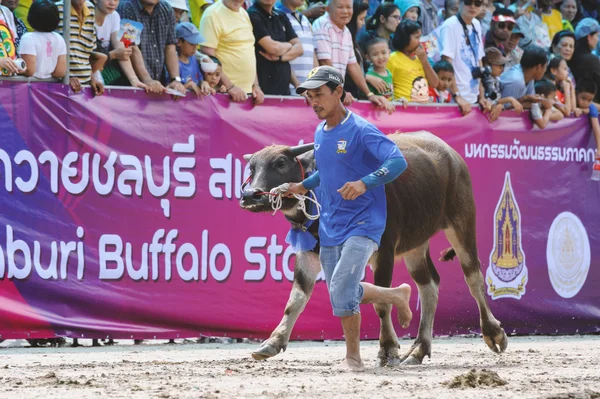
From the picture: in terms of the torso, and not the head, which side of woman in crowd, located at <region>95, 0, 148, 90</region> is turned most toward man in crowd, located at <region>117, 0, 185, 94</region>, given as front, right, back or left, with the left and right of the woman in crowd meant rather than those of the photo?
left

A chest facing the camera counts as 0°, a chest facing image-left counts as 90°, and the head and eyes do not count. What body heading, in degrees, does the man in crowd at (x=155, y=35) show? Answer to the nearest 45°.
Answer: approximately 0°

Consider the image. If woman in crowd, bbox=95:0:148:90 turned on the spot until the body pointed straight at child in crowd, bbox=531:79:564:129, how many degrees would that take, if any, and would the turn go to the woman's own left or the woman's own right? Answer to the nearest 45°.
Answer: approximately 45° to the woman's own left

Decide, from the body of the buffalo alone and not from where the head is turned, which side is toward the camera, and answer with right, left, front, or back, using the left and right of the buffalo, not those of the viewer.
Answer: left

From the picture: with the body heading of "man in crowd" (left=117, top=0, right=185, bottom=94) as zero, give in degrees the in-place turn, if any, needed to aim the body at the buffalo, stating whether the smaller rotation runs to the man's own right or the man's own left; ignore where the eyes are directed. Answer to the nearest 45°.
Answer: approximately 45° to the man's own left

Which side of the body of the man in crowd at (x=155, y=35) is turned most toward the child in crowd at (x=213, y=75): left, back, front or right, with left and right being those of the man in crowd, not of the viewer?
left

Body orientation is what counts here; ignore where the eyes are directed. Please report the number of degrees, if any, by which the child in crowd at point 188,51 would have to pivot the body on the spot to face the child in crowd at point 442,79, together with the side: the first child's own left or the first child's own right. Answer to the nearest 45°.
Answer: approximately 90° to the first child's own left
